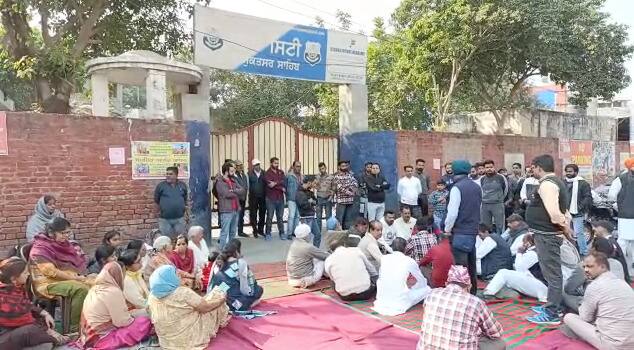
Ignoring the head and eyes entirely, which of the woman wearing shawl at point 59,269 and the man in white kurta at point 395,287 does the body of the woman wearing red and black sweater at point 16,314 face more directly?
the man in white kurta

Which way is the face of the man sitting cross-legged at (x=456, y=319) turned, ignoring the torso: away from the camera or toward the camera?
away from the camera

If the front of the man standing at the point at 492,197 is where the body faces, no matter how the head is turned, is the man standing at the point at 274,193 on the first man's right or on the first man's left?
on the first man's right

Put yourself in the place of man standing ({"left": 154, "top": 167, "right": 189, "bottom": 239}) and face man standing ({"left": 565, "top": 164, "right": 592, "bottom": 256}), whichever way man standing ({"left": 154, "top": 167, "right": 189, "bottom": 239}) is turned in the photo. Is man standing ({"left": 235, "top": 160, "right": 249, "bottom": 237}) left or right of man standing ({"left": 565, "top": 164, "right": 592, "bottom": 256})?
left

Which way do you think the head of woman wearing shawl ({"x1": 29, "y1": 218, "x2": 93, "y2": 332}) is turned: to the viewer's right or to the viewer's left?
to the viewer's right

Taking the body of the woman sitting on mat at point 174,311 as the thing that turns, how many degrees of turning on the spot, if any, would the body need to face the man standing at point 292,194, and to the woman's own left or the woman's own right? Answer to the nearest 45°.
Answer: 0° — they already face them

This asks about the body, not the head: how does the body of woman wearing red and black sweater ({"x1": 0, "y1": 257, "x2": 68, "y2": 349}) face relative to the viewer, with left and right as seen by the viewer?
facing to the right of the viewer

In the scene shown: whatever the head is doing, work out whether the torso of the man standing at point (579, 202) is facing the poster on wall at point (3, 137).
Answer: no

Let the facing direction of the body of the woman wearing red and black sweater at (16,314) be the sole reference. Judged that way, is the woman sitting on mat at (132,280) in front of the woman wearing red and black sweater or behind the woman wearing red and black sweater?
in front

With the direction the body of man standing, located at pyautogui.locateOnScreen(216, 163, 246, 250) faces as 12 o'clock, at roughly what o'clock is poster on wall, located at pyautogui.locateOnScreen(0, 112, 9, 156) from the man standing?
The poster on wall is roughly at 4 o'clock from the man standing.

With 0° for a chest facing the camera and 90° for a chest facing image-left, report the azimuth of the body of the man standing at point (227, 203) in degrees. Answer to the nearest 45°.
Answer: approximately 315°
